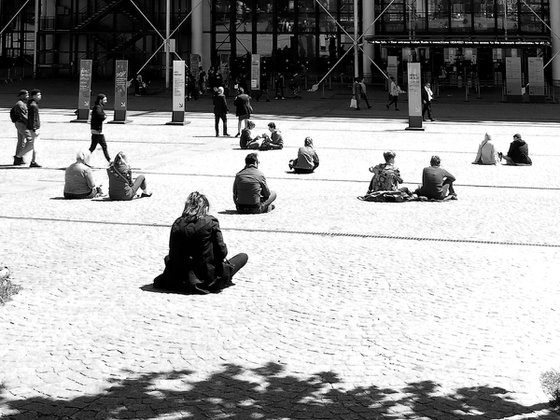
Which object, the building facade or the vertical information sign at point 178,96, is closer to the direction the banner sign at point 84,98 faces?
the vertical information sign

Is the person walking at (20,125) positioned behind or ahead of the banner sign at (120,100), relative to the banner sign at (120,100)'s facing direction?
ahead

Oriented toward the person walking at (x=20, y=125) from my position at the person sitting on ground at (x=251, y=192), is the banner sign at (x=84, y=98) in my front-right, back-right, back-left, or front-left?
front-right

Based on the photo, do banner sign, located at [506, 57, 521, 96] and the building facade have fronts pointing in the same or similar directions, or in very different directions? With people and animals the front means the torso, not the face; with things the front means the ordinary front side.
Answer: same or similar directions

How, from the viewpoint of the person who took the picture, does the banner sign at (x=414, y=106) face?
facing the viewer

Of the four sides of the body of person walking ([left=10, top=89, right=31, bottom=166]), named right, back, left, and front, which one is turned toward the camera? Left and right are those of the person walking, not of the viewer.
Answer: right

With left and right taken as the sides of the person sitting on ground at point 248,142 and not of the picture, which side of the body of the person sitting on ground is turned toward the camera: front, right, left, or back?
right

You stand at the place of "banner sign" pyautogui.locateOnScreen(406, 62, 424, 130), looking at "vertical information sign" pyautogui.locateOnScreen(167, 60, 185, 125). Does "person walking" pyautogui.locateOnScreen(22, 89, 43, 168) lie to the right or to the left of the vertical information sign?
left

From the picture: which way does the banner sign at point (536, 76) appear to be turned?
toward the camera

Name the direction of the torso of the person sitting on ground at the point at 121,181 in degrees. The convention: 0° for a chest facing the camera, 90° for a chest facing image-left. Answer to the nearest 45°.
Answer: approximately 225°

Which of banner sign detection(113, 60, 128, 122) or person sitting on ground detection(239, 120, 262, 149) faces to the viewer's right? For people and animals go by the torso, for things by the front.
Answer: the person sitting on ground

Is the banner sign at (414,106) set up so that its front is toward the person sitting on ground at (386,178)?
yes

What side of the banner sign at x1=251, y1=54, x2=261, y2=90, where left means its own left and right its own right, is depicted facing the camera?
front

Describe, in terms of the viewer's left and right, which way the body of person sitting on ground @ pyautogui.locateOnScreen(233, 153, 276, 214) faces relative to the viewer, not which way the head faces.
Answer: facing away from the viewer and to the right of the viewer

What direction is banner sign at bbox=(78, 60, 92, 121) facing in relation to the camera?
toward the camera

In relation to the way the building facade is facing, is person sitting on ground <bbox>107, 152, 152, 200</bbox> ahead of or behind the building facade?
ahead

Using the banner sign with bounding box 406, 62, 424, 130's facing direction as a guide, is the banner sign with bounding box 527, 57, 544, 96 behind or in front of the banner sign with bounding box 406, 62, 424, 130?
behind

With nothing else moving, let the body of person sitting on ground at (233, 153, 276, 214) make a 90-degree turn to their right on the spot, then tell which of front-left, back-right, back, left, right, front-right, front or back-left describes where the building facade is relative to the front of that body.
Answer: back-left
